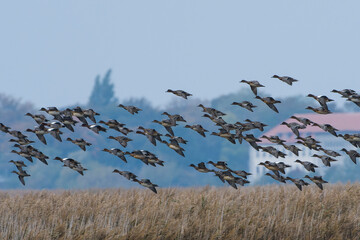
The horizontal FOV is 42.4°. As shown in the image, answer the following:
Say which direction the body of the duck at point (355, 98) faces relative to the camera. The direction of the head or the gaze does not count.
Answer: to the viewer's left

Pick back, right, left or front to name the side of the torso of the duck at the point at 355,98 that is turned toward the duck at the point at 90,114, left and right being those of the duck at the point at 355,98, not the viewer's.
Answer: front
